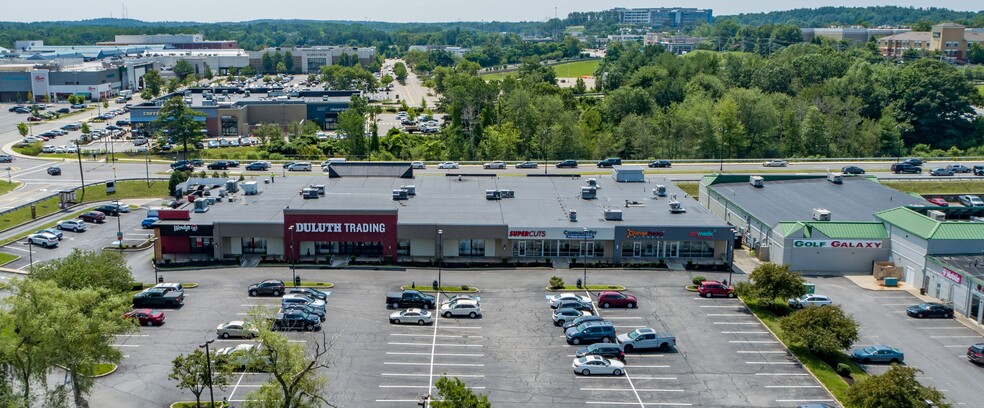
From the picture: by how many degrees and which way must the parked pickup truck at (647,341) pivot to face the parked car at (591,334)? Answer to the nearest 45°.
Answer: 0° — it already faces it

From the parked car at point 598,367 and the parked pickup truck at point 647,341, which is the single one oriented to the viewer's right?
the parked car at point 598,367

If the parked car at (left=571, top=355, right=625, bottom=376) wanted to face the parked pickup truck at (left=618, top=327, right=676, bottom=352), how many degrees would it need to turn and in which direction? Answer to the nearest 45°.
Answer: approximately 45° to its left

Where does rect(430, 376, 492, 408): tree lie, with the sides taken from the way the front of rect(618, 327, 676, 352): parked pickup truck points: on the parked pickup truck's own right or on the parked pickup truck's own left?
on the parked pickup truck's own left

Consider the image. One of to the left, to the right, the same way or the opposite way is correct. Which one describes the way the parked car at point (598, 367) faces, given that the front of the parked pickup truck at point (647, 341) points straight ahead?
the opposite way

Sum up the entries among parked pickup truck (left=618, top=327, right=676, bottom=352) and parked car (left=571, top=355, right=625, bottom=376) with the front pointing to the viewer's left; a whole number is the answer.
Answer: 1

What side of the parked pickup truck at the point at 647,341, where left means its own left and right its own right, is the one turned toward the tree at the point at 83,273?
front

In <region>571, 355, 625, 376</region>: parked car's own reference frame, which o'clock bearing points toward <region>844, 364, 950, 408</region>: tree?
The tree is roughly at 1 o'clock from the parked car.

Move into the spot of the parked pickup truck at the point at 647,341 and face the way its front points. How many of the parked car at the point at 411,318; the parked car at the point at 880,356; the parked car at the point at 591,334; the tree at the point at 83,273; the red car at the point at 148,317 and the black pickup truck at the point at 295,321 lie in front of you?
5

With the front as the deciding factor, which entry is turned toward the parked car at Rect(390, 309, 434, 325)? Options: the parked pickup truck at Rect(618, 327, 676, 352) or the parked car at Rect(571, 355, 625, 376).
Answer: the parked pickup truck at Rect(618, 327, 676, 352)

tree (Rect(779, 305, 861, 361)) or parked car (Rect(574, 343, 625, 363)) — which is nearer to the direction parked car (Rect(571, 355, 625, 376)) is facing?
the tree

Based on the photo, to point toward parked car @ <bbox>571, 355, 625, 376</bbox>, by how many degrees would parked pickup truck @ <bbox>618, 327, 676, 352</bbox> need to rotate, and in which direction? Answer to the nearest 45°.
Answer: approximately 45° to its left

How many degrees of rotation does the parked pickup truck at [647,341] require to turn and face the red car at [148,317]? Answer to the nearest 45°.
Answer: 0° — it already faces it

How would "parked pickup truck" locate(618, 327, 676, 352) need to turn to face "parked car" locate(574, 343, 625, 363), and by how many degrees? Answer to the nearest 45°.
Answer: approximately 45° to its left

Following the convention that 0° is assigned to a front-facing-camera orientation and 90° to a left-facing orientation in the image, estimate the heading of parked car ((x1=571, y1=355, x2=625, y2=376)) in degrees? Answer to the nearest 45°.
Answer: approximately 270°

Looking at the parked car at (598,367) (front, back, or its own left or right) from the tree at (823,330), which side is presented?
front

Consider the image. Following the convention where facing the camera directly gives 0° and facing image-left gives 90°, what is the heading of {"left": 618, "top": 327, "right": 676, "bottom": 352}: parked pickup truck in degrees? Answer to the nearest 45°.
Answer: approximately 90°
